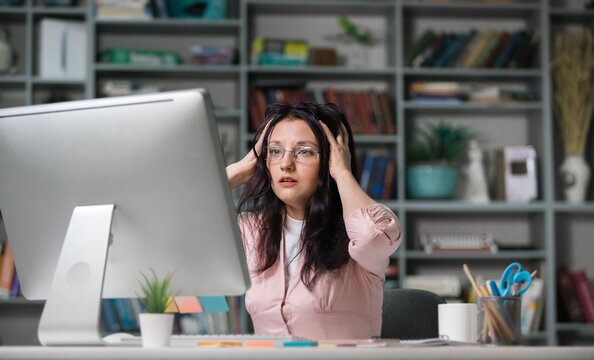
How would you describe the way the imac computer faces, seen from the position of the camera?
facing away from the viewer and to the right of the viewer

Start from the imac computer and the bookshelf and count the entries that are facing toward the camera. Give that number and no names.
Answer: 1

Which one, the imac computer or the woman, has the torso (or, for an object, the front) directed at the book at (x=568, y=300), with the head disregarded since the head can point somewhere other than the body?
the imac computer

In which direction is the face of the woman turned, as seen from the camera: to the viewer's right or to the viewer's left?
to the viewer's left

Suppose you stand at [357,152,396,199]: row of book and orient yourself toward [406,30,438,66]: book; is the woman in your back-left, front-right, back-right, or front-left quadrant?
back-right

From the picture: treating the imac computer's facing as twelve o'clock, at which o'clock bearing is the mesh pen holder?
The mesh pen holder is roughly at 2 o'clock from the imac computer.

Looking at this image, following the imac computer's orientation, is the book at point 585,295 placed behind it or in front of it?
in front

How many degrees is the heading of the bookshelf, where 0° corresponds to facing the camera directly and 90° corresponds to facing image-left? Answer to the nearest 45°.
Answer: approximately 0°

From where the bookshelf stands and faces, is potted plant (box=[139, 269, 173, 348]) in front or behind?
in front

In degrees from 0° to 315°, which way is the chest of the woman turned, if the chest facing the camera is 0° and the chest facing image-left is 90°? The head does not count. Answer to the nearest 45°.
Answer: approximately 45°
